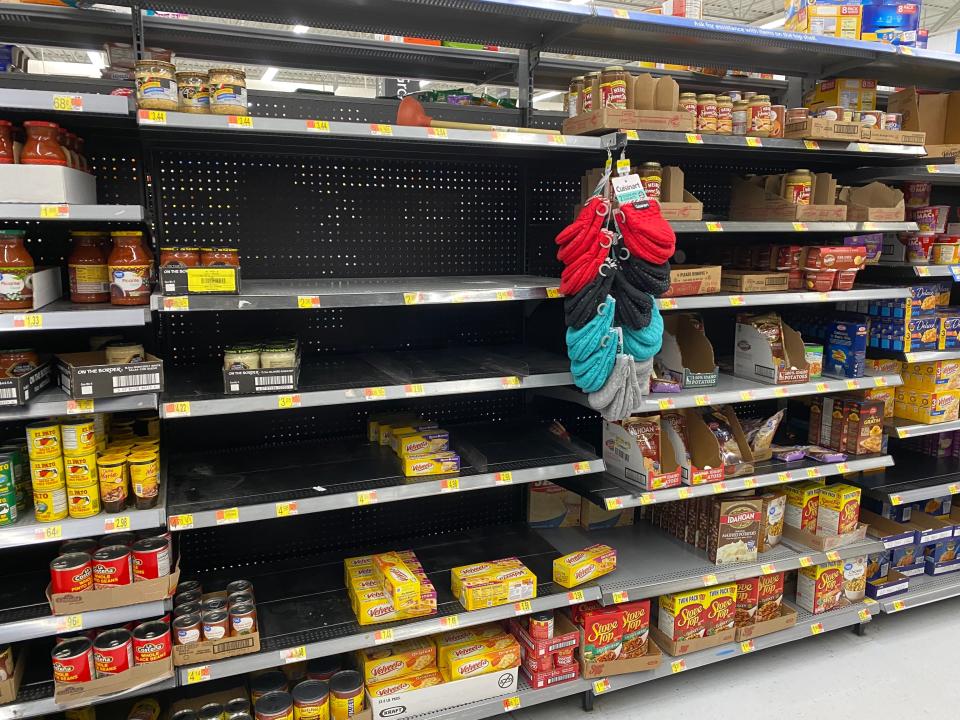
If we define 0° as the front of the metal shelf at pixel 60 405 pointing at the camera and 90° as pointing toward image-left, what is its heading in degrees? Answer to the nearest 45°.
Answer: approximately 0°

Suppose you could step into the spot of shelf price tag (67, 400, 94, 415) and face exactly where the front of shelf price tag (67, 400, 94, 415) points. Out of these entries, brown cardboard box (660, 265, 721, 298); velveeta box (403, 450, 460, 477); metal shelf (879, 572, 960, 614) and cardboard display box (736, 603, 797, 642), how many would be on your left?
4

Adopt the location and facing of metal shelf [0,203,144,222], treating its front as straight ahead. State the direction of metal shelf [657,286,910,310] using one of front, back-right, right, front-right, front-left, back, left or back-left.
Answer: left

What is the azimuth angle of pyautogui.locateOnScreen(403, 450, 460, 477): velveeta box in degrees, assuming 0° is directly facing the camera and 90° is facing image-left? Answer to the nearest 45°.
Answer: approximately 0°

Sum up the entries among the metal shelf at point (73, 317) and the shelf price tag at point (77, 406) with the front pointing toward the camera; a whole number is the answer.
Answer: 2

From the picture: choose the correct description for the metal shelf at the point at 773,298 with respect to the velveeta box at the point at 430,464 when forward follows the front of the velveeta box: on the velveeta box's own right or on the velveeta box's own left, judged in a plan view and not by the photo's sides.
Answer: on the velveeta box's own left

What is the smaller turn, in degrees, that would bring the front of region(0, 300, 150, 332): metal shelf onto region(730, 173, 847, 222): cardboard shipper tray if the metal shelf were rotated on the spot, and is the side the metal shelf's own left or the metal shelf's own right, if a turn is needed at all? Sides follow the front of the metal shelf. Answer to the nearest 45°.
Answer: approximately 90° to the metal shelf's own left
